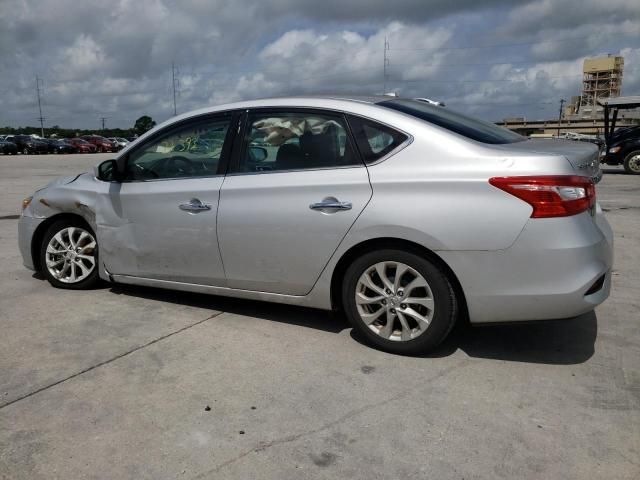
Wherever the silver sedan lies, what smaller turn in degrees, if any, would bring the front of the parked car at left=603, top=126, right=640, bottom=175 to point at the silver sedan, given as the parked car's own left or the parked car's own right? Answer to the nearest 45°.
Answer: approximately 45° to the parked car's own left

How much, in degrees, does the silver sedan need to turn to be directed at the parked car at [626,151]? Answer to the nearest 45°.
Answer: approximately 90° to its right

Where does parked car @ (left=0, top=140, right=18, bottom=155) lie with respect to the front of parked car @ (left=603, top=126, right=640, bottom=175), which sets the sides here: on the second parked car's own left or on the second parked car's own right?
on the second parked car's own right

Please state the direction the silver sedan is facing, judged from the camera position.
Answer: facing away from the viewer and to the left of the viewer
